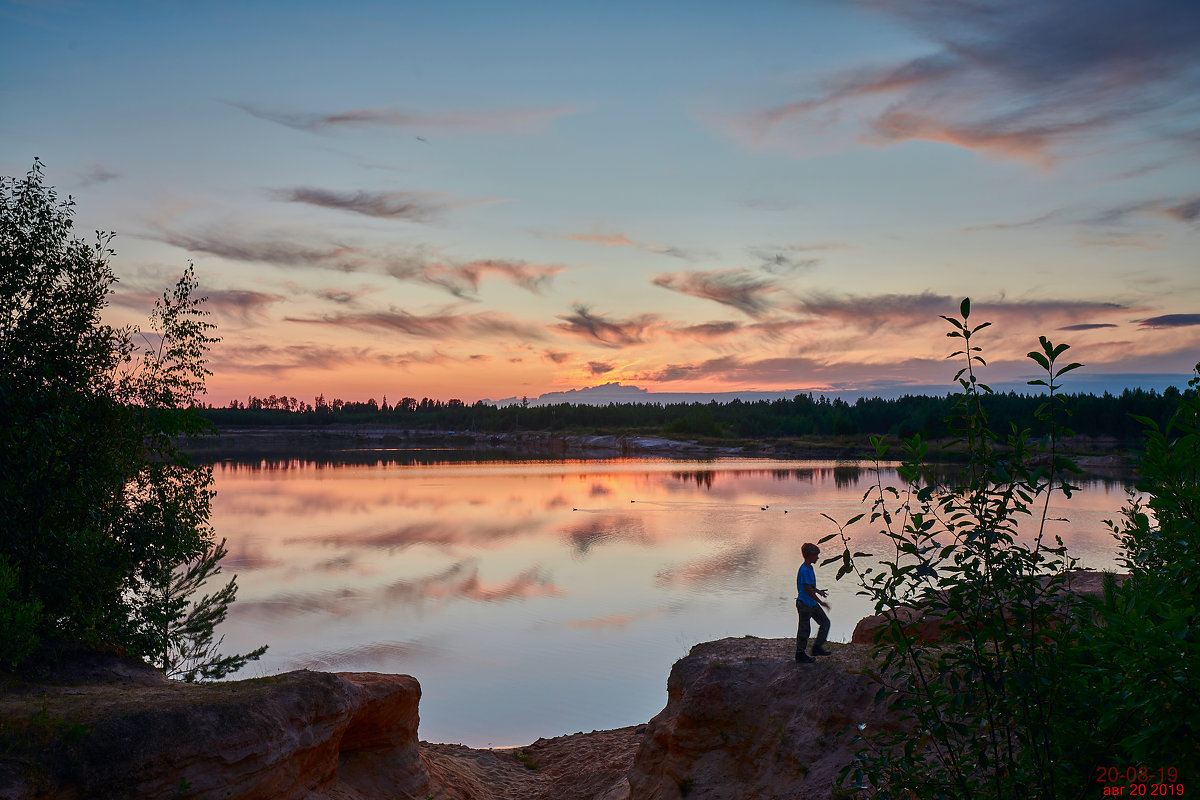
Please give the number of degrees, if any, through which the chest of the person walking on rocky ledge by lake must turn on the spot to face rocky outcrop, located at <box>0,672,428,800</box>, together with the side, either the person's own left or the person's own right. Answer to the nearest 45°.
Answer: approximately 135° to the person's own right

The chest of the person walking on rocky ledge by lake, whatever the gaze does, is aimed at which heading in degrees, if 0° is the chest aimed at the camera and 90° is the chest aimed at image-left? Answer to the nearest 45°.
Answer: approximately 270°

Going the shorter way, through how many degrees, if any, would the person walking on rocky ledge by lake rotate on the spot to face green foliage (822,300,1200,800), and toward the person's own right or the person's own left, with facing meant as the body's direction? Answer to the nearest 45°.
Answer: approximately 90° to the person's own right

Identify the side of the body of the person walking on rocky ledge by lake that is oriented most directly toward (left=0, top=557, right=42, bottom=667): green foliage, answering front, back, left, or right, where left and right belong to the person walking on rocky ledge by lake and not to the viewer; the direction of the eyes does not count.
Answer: back

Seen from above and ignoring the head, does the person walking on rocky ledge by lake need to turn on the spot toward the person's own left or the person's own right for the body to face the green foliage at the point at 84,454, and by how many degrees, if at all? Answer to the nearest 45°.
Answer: approximately 180°

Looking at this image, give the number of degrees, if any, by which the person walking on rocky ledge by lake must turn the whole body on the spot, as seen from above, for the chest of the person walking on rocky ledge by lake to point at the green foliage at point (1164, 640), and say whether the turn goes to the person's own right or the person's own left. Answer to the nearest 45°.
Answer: approximately 90° to the person's own right
